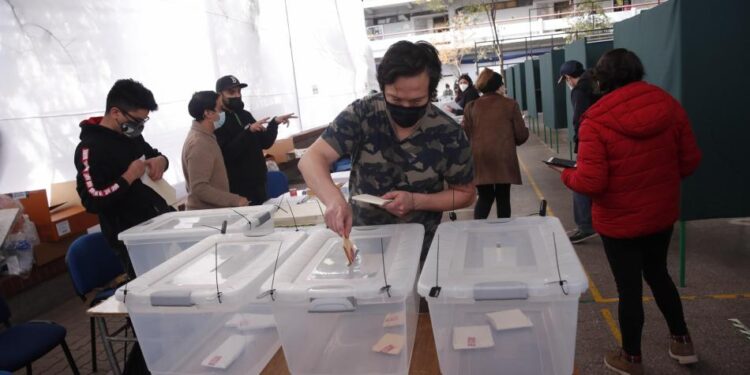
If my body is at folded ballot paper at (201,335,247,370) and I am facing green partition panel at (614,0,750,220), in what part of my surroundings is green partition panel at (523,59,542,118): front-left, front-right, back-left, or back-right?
front-left

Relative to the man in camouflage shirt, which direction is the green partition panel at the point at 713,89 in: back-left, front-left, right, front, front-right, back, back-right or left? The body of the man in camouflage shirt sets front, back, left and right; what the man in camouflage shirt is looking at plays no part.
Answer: back-left

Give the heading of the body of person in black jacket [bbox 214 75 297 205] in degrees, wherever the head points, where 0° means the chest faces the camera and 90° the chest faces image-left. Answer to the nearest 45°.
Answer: approximately 315°

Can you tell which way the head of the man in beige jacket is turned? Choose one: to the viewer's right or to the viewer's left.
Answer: to the viewer's right

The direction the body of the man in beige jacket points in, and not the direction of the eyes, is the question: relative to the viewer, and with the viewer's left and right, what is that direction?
facing to the right of the viewer

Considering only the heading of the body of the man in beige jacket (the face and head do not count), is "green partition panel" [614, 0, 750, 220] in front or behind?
in front

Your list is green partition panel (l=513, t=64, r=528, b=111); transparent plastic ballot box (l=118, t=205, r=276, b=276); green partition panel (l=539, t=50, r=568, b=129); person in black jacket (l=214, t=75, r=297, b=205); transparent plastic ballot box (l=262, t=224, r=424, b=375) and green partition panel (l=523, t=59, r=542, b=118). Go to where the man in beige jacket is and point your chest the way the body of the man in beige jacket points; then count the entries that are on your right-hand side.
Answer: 2

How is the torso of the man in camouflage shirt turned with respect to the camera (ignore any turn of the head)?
toward the camera

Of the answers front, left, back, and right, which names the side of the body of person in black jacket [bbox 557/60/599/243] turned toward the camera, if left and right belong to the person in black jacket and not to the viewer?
left

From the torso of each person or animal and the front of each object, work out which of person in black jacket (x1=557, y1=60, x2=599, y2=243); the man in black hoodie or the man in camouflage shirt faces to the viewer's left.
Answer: the person in black jacket

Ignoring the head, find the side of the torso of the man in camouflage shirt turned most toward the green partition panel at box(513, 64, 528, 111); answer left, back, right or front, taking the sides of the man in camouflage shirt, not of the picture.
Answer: back

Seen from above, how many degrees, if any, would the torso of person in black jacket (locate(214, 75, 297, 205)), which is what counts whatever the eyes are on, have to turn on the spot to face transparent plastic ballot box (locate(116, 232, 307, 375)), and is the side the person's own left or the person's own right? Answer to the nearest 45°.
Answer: approximately 45° to the person's own right

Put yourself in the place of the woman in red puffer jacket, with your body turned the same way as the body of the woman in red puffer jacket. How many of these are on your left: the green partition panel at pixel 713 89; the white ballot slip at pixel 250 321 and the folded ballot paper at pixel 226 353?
2

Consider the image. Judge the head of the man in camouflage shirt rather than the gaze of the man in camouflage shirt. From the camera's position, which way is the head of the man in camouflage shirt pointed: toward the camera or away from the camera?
toward the camera

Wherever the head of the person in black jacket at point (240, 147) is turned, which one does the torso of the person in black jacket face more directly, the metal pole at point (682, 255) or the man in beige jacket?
the metal pole

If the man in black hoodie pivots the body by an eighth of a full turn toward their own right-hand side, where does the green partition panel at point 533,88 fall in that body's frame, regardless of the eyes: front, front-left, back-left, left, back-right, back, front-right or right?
back-left
